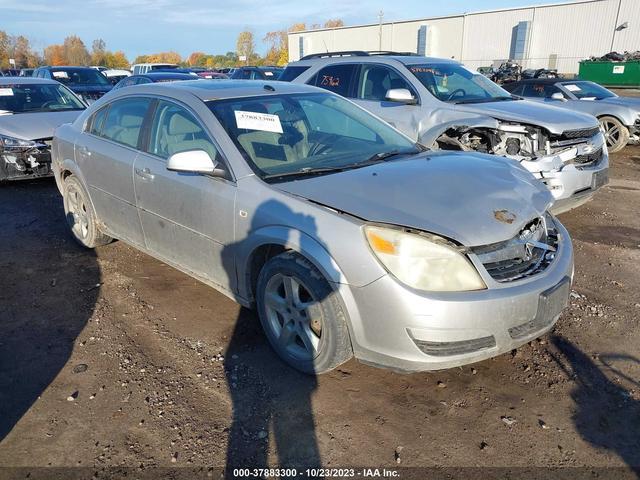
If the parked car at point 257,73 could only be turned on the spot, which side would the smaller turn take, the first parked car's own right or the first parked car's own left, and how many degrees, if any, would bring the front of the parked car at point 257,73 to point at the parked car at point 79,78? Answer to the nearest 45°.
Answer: approximately 90° to the first parked car's own right

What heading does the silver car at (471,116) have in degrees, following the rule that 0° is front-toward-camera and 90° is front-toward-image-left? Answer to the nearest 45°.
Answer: approximately 315°

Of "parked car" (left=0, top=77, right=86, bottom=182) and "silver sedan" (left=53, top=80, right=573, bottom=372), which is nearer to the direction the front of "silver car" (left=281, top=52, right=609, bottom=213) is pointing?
the silver sedan

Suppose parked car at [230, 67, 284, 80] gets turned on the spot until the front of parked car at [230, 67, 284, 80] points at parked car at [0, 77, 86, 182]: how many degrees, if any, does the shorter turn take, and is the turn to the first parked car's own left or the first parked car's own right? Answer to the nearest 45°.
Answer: approximately 45° to the first parked car's own right

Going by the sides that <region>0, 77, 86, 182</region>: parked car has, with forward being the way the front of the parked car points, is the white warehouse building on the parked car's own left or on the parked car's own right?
on the parked car's own left

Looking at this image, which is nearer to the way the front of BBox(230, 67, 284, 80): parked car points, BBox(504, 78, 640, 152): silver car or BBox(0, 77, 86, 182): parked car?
the silver car

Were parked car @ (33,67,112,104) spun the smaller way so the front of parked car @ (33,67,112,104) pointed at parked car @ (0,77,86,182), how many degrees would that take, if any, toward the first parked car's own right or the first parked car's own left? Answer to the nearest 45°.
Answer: approximately 45° to the first parked car's own right

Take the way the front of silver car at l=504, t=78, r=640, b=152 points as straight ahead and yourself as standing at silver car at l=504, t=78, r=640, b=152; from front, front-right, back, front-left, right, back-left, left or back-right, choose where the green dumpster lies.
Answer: back-left

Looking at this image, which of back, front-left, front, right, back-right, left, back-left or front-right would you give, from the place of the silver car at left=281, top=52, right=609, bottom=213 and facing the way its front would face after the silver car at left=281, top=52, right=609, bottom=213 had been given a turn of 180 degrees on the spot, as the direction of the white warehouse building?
front-right

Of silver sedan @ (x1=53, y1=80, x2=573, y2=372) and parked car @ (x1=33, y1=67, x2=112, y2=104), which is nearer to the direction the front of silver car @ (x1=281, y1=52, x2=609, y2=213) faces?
the silver sedan

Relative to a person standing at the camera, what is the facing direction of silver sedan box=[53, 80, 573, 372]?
facing the viewer and to the right of the viewer
